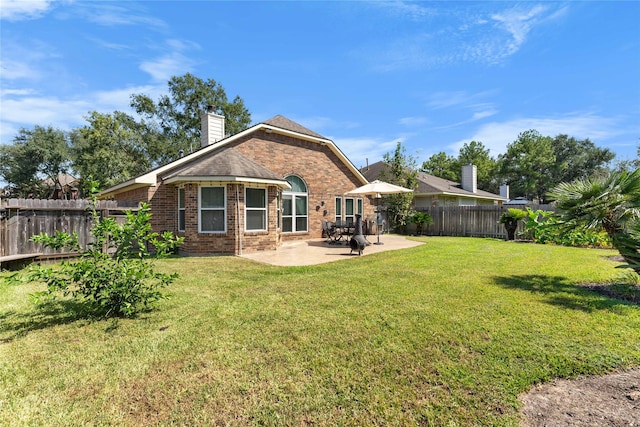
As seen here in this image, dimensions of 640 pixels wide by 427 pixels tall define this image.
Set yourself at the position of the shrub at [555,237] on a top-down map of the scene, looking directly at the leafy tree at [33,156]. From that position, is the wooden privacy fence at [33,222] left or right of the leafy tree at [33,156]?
left

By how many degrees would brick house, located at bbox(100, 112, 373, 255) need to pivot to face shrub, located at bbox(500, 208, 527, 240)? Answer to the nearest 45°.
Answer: approximately 135° to its right

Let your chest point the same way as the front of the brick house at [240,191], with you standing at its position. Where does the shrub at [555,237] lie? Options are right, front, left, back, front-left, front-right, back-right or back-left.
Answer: back-right

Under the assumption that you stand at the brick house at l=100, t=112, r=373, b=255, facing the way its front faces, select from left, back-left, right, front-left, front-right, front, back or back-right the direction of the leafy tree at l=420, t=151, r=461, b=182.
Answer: right

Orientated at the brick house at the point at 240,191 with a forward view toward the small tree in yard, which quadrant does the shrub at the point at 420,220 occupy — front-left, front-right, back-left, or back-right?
back-left

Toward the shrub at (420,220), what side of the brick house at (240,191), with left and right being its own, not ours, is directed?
right

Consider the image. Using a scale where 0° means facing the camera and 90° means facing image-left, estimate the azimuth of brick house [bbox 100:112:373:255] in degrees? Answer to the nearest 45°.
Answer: approximately 135°

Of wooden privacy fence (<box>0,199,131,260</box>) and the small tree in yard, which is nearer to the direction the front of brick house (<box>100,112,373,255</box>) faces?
the wooden privacy fence

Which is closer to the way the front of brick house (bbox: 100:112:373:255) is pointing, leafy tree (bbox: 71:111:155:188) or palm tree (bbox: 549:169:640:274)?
the leafy tree

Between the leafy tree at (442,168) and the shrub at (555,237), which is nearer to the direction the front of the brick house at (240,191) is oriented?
the leafy tree
